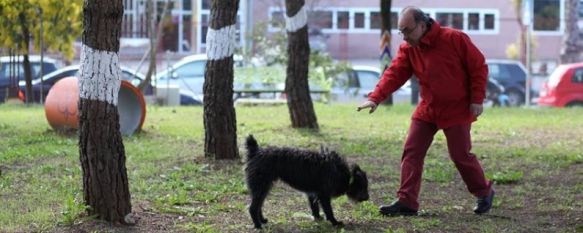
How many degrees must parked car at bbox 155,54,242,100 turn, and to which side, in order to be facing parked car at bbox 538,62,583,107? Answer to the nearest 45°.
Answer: approximately 180°

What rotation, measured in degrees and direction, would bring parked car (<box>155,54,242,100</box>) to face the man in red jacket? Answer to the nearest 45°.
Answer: approximately 90° to its left

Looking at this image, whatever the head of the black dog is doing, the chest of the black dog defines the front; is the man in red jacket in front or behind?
in front

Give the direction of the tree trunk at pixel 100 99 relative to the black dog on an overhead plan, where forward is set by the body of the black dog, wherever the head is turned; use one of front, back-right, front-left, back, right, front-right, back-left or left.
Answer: back

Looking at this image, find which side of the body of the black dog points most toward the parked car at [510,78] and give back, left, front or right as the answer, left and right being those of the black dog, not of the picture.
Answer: left

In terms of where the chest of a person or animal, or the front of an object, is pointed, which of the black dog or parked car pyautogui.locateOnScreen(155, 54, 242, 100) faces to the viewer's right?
the black dog

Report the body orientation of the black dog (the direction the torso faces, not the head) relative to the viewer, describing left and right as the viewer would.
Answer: facing to the right of the viewer

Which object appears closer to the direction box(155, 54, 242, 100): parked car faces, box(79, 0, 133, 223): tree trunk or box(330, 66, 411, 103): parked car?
the tree trunk

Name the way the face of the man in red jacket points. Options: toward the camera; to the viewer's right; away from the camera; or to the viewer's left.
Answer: to the viewer's left

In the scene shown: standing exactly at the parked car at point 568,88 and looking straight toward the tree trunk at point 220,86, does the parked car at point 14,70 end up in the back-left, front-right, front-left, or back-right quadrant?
front-right

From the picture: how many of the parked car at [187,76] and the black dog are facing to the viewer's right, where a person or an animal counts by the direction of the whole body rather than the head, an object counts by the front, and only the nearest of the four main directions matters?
1

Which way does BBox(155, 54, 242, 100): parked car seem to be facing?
to the viewer's left

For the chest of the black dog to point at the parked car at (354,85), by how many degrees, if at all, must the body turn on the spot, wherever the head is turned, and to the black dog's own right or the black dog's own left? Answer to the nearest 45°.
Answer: approximately 90° to the black dog's own left

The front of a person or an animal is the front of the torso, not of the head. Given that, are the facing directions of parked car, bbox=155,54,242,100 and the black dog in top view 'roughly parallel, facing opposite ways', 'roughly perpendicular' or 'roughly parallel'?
roughly parallel, facing opposite ways

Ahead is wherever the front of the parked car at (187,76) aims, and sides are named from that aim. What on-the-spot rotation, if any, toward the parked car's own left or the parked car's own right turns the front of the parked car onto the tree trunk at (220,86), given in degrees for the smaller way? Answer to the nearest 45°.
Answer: approximately 90° to the parked car's own left
